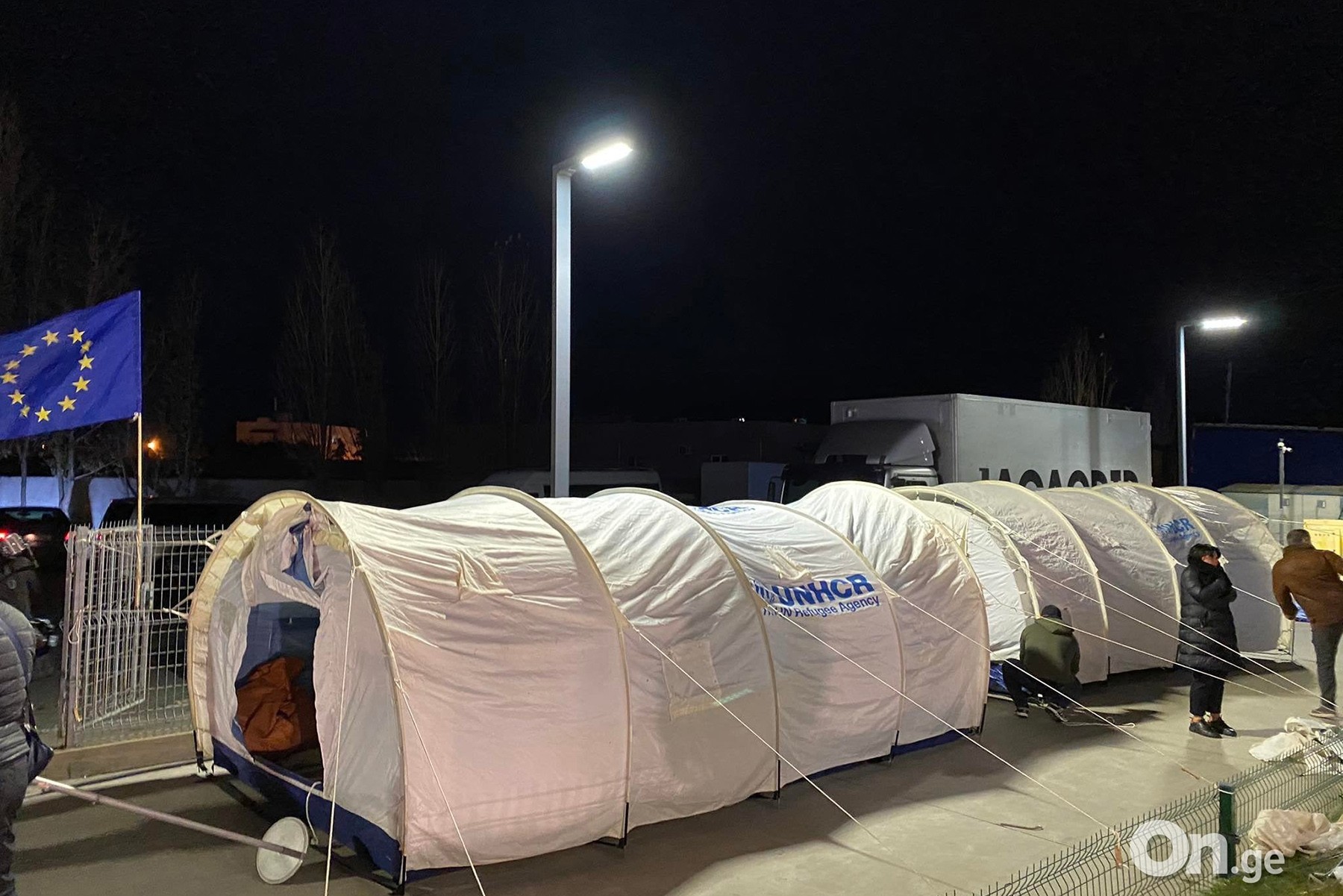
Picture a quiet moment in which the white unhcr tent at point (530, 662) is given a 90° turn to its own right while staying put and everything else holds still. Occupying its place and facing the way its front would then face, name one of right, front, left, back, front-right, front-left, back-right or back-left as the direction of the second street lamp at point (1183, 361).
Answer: right

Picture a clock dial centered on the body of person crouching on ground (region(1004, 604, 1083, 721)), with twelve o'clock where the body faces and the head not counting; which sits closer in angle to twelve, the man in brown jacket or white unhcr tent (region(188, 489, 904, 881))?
the man in brown jacket

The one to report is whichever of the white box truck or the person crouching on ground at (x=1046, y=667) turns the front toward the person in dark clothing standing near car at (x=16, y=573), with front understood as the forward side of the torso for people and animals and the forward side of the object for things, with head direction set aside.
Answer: the white box truck

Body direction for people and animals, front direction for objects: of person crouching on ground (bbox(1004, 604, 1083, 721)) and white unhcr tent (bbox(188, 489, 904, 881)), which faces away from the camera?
the person crouching on ground

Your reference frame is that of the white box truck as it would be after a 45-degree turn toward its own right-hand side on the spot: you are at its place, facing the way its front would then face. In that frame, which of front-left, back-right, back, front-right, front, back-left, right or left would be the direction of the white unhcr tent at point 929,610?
left

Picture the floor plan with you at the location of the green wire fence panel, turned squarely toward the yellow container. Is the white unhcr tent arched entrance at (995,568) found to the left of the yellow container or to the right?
left

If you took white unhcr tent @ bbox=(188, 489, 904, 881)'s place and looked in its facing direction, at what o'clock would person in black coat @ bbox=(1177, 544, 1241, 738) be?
The person in black coat is roughly at 7 o'clock from the white unhcr tent.

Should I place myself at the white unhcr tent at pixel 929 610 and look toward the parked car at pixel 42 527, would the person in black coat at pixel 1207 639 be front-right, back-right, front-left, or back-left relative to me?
back-right

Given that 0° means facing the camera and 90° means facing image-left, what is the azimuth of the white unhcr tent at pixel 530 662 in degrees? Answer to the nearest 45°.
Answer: approximately 45°

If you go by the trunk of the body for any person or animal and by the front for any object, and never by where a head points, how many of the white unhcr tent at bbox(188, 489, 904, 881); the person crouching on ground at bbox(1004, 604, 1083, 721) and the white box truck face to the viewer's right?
0

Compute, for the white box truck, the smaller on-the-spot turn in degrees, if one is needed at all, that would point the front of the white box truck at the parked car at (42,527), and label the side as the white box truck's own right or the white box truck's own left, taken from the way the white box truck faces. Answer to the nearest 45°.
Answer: approximately 45° to the white box truck's own right

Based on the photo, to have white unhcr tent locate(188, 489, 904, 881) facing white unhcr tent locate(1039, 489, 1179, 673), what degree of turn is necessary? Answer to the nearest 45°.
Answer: approximately 180°

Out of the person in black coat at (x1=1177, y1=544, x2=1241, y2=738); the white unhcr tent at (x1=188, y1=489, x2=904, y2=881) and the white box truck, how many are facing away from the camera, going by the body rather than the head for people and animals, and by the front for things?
0
